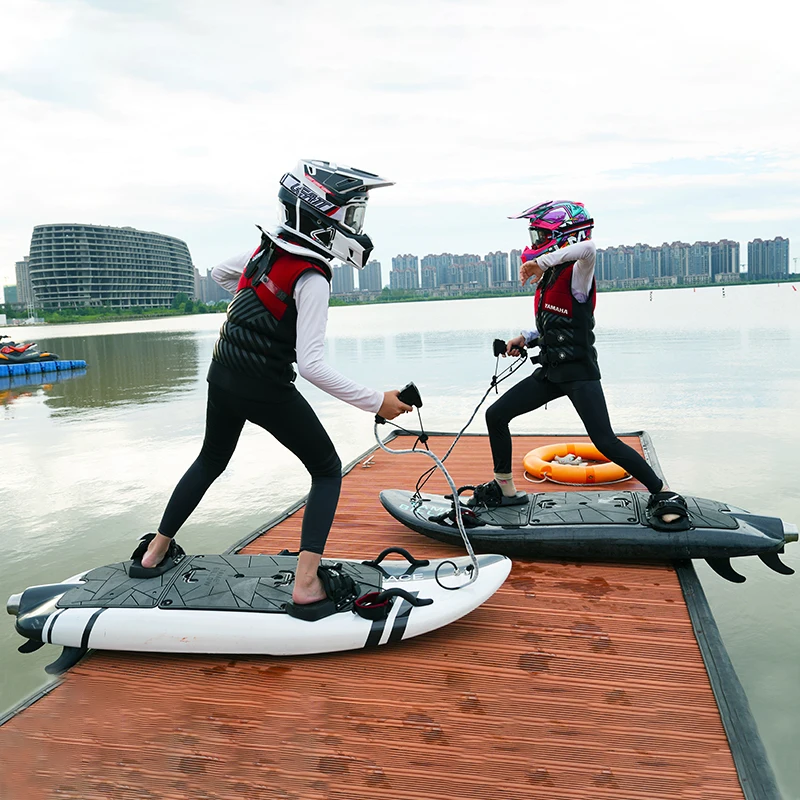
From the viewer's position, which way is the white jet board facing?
facing to the right of the viewer

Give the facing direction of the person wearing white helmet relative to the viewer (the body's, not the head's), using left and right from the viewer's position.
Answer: facing away from the viewer and to the right of the viewer

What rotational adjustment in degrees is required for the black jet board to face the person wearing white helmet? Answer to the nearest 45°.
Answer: approximately 45° to its left

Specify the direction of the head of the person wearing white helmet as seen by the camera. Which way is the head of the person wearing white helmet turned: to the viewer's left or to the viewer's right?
to the viewer's right

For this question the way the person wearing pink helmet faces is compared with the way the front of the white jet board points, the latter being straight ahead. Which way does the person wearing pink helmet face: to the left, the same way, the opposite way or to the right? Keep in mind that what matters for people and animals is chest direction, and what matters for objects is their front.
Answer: the opposite way

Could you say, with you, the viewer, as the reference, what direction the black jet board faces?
facing to the left of the viewer

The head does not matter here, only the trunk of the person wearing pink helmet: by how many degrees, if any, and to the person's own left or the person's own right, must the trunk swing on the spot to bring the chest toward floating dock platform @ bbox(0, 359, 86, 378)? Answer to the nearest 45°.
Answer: approximately 90° to the person's own right

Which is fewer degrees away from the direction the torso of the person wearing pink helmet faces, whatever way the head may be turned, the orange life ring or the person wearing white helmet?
the person wearing white helmet

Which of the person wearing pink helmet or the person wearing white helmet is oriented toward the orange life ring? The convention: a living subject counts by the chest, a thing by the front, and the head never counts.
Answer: the person wearing white helmet

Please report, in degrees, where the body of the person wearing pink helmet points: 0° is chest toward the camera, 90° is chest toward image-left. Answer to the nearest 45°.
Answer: approximately 45°

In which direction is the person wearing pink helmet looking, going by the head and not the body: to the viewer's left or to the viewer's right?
to the viewer's left

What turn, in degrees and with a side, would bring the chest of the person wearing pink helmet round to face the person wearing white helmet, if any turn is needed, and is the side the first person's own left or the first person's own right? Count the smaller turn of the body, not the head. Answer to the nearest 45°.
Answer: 0° — they already face them
